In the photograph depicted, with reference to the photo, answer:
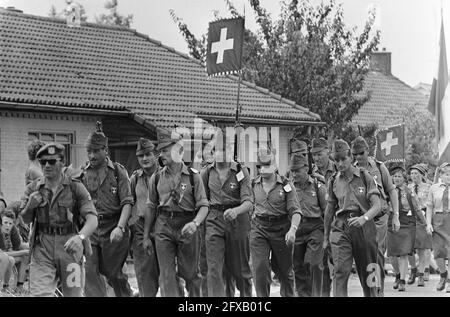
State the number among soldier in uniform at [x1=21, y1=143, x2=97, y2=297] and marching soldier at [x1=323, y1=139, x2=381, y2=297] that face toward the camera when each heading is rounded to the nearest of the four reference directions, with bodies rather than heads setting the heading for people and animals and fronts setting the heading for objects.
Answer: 2

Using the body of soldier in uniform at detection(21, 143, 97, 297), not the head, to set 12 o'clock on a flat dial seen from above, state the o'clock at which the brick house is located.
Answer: The brick house is roughly at 6 o'clock from the soldier in uniform.

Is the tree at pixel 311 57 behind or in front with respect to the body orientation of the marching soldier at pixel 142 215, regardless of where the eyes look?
behind

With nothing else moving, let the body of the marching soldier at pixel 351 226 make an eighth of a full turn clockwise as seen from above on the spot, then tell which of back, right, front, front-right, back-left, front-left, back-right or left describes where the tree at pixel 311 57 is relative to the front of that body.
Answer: back-right

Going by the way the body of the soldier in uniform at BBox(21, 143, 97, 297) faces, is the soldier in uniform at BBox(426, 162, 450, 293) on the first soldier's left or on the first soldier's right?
on the first soldier's left

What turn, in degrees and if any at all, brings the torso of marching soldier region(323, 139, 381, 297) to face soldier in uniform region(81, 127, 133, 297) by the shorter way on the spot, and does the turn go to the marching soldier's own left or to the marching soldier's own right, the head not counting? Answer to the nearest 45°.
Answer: approximately 90° to the marching soldier's own right

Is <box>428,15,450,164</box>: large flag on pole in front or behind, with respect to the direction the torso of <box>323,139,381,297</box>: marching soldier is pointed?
behind

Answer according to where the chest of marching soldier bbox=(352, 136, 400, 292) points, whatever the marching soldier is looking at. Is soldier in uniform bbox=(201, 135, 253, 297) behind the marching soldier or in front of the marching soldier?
in front
